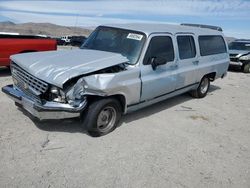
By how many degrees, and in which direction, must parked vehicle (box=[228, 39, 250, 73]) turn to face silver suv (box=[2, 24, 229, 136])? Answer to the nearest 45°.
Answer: approximately 45° to its left

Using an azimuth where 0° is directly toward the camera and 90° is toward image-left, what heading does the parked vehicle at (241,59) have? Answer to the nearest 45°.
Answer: approximately 45°

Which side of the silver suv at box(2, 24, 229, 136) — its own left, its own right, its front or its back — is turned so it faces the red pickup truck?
right

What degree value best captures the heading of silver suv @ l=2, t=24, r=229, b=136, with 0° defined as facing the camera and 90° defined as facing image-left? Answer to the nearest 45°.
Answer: approximately 45°

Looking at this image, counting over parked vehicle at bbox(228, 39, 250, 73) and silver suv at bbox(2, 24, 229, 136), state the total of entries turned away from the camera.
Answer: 0

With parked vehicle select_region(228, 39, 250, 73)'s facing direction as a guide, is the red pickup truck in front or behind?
in front

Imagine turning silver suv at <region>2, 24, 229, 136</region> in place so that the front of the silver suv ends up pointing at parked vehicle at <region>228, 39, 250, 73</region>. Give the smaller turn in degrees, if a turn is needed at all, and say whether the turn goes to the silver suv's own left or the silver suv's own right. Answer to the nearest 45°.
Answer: approximately 180°
